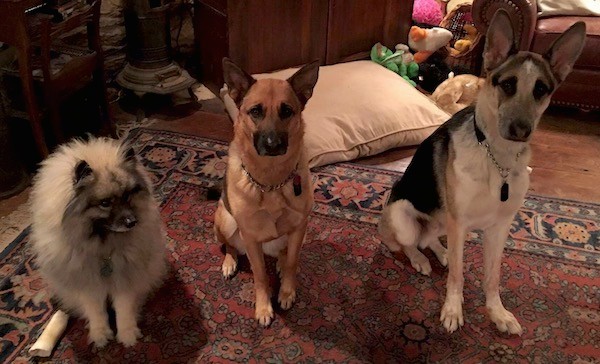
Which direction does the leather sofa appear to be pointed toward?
toward the camera

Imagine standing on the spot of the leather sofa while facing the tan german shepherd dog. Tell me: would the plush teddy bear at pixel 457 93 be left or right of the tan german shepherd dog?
right

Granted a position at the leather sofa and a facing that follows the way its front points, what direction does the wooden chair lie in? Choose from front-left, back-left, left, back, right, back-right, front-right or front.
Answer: front-right

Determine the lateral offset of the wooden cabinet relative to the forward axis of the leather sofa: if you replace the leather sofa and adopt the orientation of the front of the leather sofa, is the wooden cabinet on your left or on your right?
on your right

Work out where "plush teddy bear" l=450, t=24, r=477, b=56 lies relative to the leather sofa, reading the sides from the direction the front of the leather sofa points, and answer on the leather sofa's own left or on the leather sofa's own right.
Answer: on the leather sofa's own right

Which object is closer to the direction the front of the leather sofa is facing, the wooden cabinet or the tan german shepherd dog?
the tan german shepherd dog

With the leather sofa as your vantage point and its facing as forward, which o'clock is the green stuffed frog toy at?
The green stuffed frog toy is roughly at 3 o'clock from the leather sofa.

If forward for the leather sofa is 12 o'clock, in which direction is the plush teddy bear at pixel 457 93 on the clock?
The plush teddy bear is roughly at 2 o'clock from the leather sofa.

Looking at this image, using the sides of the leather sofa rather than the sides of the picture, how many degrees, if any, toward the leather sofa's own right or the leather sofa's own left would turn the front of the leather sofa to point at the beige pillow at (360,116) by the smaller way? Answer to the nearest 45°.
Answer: approximately 45° to the leather sofa's own right

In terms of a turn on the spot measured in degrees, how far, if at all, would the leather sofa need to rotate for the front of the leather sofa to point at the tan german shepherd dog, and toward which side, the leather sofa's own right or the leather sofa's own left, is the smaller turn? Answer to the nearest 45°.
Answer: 0° — it already faces it

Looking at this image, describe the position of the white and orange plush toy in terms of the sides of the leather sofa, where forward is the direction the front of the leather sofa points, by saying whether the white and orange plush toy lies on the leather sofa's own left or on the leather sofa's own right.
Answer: on the leather sofa's own right
